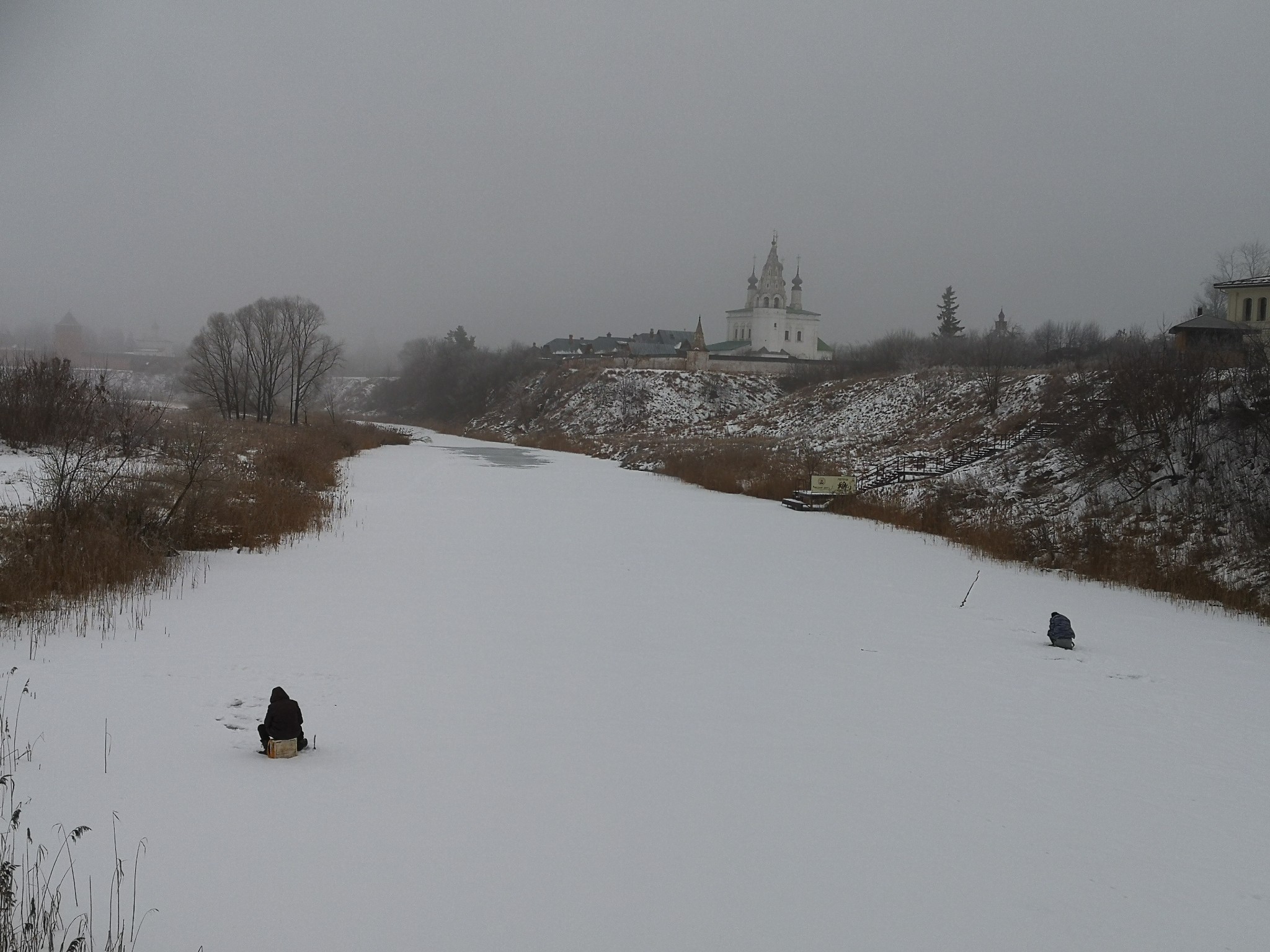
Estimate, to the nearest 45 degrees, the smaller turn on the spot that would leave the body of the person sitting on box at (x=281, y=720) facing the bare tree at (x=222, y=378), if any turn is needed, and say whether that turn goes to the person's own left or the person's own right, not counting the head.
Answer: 0° — they already face it

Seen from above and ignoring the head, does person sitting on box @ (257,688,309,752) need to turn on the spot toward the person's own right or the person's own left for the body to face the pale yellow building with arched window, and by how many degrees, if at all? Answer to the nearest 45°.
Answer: approximately 45° to the person's own right

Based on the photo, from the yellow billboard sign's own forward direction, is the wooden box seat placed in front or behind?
in front

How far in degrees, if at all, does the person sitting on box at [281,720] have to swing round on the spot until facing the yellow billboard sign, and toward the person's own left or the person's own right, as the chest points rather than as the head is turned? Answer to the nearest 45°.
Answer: approximately 45° to the person's own right

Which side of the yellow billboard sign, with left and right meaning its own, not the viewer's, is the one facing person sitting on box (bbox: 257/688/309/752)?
front

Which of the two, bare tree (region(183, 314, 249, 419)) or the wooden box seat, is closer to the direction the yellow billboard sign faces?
the wooden box seat

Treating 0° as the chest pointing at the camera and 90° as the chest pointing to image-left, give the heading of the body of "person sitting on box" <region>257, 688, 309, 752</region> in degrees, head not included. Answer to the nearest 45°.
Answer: approximately 180°

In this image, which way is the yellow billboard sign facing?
toward the camera

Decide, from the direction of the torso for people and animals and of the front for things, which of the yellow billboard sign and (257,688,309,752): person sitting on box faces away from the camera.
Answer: the person sitting on box

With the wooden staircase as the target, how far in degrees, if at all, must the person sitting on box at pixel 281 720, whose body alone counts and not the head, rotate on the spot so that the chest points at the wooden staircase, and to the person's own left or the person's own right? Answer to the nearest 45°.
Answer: approximately 45° to the person's own right

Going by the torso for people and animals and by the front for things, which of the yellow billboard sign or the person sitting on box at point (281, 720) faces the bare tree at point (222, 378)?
the person sitting on box

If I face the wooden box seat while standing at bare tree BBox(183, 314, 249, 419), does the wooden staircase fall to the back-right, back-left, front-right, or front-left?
front-left

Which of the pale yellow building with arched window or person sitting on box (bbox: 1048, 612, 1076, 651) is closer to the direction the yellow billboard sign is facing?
the person sitting on box

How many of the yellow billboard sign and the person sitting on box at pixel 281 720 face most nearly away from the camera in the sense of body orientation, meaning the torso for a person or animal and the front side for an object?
1

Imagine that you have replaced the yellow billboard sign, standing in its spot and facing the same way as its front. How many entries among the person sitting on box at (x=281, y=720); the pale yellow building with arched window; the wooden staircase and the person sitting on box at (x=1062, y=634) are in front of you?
2

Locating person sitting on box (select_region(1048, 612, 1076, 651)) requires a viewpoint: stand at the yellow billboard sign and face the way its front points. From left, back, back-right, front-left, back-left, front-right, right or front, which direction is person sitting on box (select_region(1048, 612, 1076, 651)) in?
front
